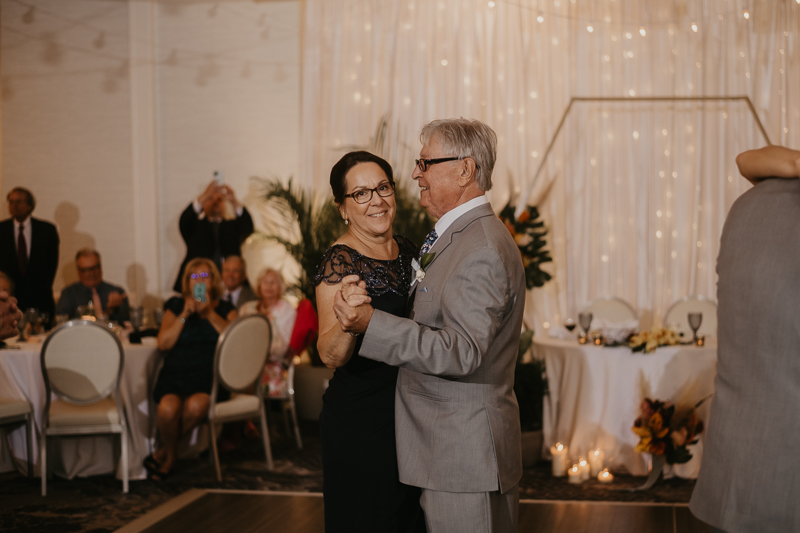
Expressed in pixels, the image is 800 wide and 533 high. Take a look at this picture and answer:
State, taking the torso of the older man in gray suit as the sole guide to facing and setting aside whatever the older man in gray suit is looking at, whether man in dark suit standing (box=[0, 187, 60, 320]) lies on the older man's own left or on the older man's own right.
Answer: on the older man's own right

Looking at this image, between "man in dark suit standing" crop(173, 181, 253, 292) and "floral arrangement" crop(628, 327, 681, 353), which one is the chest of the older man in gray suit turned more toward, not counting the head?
the man in dark suit standing

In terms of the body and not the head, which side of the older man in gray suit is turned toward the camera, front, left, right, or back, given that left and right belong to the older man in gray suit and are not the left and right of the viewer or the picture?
left

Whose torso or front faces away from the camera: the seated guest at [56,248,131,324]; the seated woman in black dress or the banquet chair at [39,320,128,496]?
the banquet chair

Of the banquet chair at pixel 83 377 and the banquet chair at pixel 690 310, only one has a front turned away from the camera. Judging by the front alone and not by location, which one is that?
the banquet chair at pixel 83 377

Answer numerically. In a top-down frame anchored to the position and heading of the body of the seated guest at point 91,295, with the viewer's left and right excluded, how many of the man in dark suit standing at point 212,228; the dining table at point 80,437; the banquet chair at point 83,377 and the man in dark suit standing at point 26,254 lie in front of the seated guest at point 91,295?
2

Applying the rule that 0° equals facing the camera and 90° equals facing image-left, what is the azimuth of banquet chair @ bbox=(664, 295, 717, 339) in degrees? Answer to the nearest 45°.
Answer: approximately 0°

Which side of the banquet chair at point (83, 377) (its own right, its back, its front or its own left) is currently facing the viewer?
back
